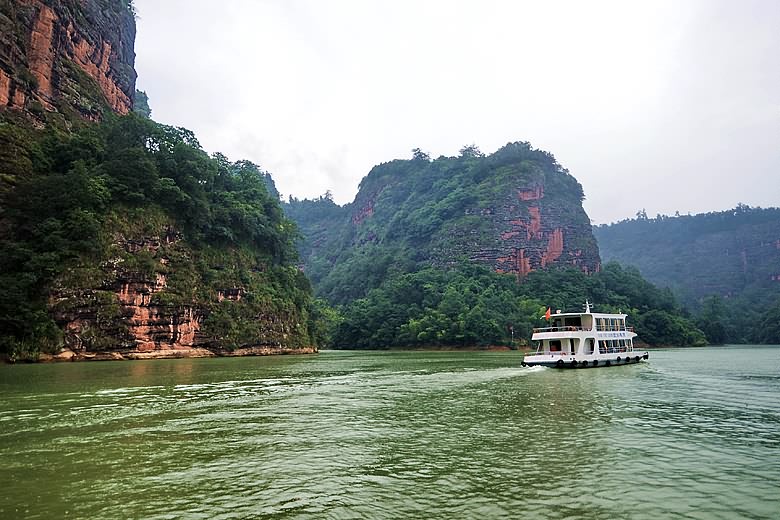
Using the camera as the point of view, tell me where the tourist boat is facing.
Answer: facing away from the viewer and to the right of the viewer
